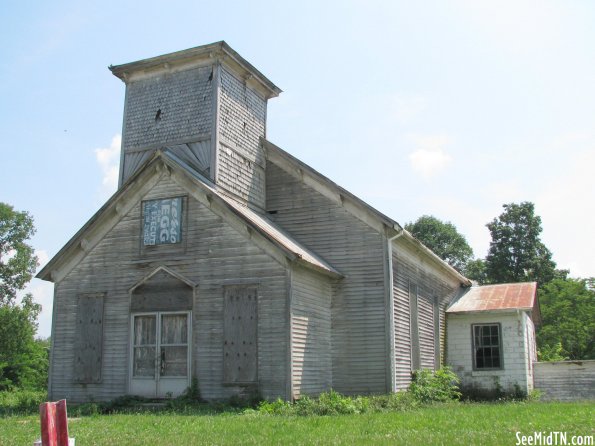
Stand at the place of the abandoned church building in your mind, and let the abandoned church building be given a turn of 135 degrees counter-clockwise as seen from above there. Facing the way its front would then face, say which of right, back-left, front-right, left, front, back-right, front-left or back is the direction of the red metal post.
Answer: right

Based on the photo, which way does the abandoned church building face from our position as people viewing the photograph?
facing the viewer and to the left of the viewer

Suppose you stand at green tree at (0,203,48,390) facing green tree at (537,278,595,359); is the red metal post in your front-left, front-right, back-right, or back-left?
front-right

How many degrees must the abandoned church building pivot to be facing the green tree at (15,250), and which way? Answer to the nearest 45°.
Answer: approximately 90° to its right

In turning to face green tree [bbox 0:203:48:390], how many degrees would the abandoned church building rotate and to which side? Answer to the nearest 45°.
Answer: approximately 90° to its right

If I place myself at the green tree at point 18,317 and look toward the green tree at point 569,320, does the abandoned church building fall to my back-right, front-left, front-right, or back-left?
front-right

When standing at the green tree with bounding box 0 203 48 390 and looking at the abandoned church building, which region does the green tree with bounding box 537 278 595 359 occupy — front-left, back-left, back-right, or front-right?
front-left

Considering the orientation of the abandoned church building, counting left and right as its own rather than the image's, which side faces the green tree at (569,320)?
back
